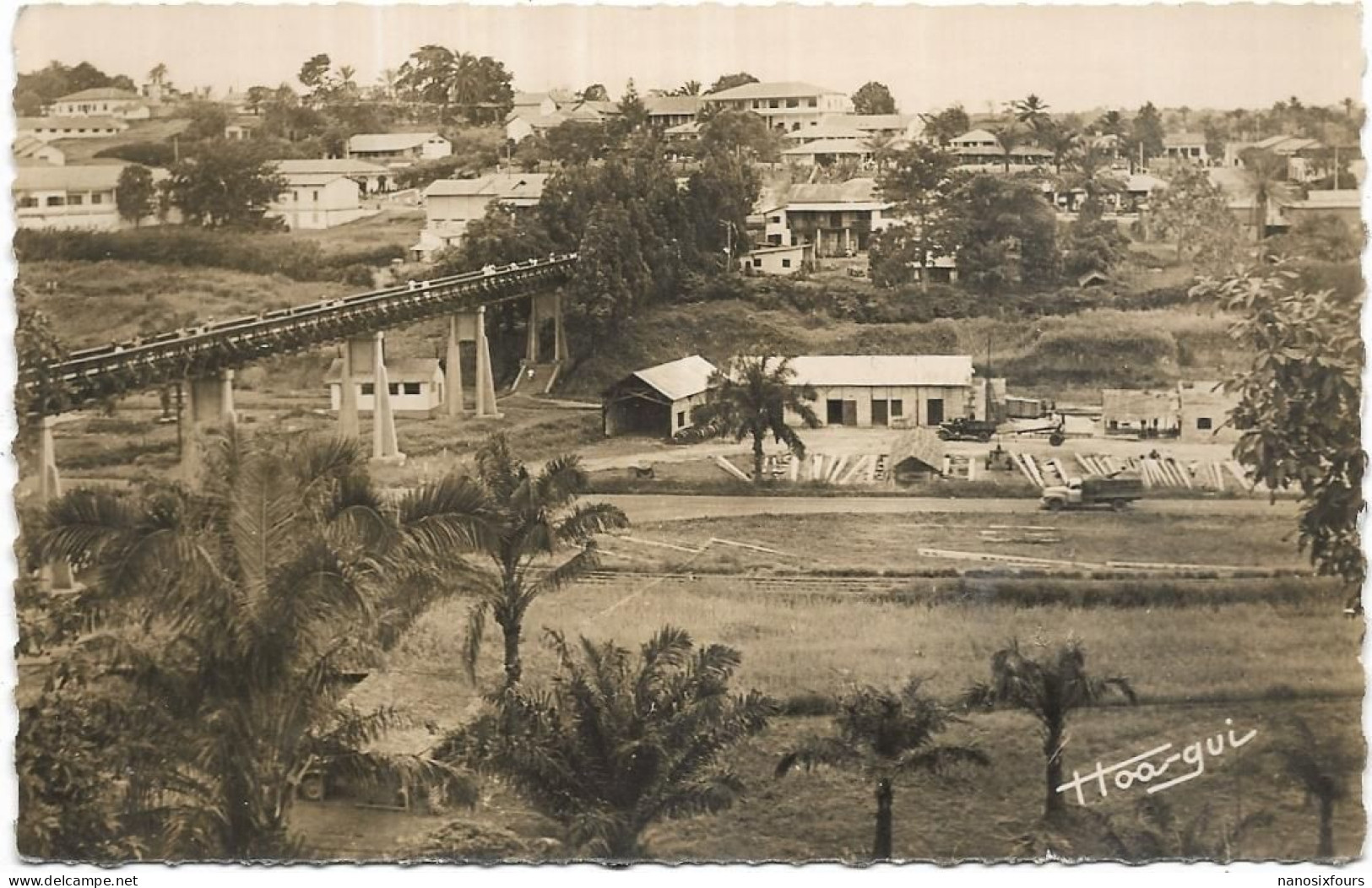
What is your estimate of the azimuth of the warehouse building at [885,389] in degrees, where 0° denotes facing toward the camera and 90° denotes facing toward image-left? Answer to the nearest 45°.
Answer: approximately 0°

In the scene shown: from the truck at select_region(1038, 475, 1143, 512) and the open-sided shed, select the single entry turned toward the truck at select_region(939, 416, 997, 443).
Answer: the truck at select_region(1038, 475, 1143, 512)

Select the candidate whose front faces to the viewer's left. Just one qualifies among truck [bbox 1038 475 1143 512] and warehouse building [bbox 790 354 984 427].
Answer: the truck

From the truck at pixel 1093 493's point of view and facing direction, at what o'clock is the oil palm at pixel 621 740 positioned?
The oil palm is roughly at 11 o'clock from the truck.

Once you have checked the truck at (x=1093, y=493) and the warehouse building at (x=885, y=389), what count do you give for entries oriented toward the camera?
1

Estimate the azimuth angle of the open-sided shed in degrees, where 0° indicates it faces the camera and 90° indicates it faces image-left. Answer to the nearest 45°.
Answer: approximately 45°

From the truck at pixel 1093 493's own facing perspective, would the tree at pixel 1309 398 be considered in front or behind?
behind

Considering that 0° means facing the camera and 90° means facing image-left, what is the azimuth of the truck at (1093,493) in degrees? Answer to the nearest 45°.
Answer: approximately 90°

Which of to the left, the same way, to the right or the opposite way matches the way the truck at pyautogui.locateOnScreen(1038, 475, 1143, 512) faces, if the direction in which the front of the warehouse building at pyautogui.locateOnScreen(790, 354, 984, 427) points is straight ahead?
to the right
